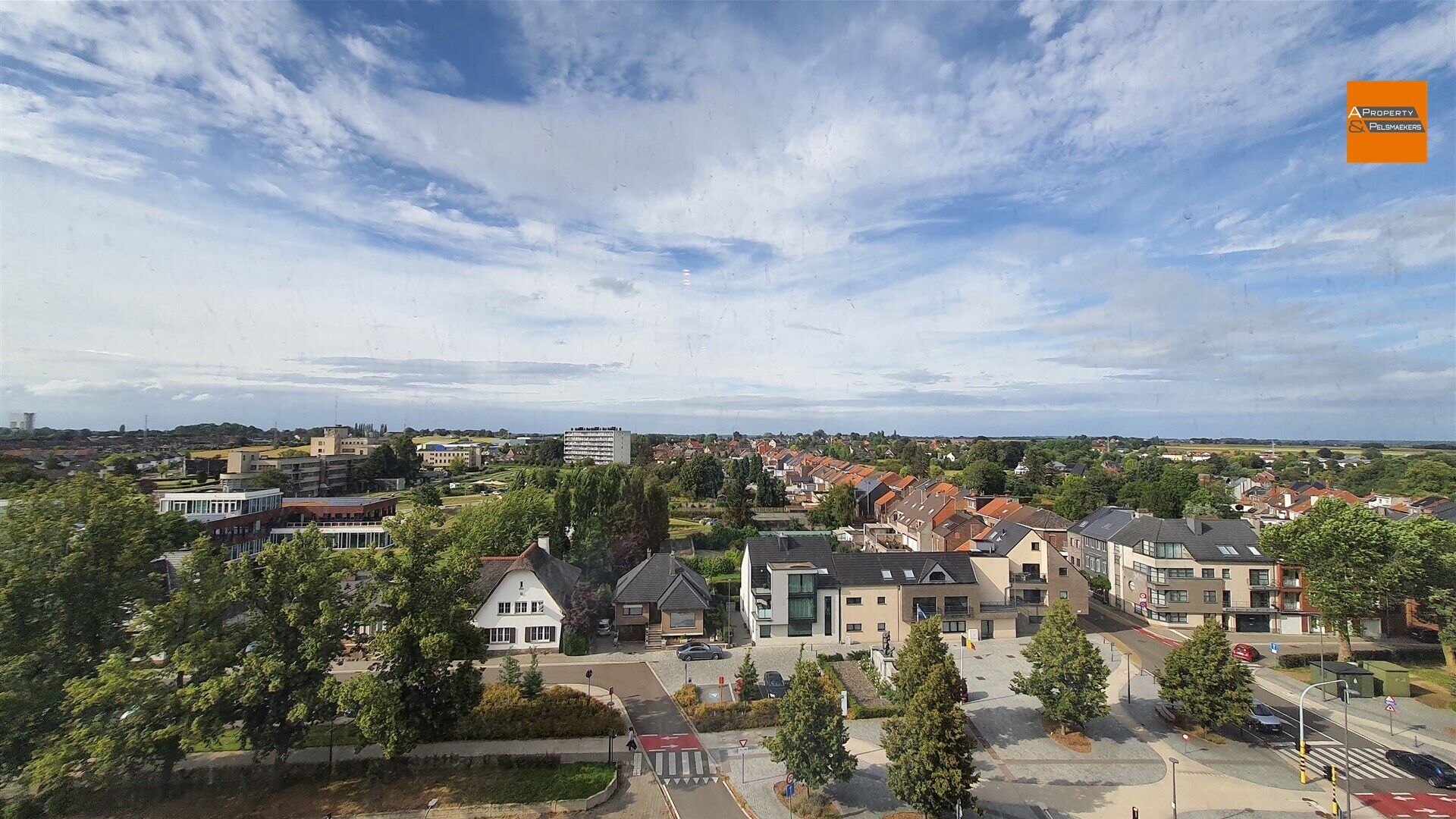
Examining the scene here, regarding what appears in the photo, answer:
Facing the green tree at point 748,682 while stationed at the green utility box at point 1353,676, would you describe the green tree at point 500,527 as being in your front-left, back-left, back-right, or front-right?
front-right

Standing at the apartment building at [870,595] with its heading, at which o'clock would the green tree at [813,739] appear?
The green tree is roughly at 12 o'clock from the apartment building.

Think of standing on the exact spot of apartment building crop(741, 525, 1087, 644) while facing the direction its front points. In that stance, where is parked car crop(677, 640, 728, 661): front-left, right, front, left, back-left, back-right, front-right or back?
front-right

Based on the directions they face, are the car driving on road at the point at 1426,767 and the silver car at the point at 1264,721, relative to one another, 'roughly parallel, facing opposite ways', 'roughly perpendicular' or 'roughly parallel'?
roughly parallel, facing opposite ways

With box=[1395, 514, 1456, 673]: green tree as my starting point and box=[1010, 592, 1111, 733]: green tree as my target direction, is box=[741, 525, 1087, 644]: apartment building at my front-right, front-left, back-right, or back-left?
front-right

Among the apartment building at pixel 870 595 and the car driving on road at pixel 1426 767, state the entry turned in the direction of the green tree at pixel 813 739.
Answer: the apartment building

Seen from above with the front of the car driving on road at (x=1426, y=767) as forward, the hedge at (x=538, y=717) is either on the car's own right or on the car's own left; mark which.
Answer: on the car's own left

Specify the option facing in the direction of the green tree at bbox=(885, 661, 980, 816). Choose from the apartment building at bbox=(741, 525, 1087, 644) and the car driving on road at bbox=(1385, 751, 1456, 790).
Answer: the apartment building

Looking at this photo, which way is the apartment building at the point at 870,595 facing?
toward the camera

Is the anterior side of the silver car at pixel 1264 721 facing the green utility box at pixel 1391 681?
no

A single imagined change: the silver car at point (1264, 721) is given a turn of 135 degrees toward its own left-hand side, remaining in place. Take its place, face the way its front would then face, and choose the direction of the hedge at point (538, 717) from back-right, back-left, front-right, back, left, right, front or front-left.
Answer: back-left

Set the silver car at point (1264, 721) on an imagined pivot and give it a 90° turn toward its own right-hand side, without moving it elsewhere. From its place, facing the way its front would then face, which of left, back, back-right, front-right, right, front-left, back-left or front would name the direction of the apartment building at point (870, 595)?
front-right

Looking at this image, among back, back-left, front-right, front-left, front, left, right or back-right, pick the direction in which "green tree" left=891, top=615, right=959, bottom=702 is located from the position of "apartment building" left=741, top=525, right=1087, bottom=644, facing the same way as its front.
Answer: front

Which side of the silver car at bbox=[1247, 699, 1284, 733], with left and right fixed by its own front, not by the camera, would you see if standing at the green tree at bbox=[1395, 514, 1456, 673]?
left

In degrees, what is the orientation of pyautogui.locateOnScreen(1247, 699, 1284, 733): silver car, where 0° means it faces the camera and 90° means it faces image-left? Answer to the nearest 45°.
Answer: approximately 315°

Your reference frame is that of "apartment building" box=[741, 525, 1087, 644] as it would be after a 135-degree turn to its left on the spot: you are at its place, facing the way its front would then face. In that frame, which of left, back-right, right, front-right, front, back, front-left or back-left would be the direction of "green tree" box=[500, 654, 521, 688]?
back
